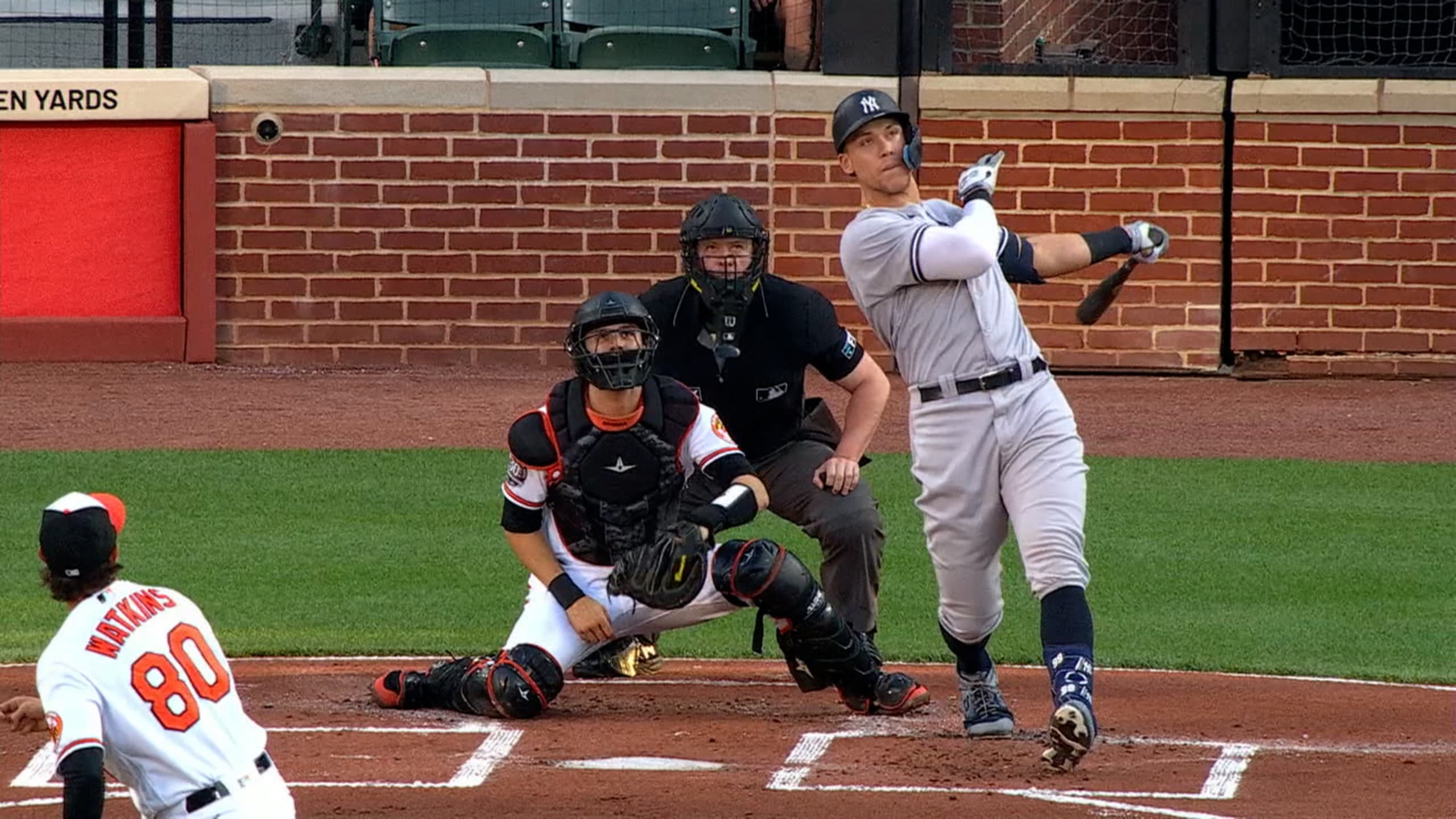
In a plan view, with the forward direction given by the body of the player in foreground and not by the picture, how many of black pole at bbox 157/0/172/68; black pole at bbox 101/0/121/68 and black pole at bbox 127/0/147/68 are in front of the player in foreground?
3

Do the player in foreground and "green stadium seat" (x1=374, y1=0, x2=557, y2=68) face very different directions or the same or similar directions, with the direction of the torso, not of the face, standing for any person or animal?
very different directions

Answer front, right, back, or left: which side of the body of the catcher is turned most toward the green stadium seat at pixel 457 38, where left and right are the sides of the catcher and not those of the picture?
back

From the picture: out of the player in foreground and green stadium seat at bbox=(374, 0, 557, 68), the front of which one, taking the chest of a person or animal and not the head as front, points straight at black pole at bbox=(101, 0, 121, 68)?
the player in foreground

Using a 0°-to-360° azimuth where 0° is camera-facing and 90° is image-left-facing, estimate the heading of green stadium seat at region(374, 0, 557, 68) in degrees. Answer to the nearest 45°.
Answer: approximately 0°

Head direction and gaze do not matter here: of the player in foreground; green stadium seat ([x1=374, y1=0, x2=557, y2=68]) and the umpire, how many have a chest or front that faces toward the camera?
2

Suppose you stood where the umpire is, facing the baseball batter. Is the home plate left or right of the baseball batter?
right

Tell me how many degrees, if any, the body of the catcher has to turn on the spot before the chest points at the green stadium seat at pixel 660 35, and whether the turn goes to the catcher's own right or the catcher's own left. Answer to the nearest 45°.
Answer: approximately 180°

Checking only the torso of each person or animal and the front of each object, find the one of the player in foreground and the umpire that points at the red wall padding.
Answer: the player in foreground

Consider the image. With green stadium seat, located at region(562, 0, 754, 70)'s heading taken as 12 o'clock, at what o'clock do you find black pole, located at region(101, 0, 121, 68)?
The black pole is roughly at 3 o'clock from the green stadium seat.

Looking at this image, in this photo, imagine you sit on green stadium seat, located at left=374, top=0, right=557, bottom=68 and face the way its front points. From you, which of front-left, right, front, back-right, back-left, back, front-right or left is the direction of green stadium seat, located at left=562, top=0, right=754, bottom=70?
left

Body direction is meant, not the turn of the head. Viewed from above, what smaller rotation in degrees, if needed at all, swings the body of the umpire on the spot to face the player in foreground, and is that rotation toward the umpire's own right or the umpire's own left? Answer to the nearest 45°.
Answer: approximately 45° to the umpire's own right

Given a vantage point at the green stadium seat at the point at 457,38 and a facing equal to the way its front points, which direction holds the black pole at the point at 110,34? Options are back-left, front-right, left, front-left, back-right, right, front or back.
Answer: right

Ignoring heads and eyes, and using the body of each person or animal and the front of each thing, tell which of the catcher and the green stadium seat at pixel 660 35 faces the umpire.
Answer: the green stadium seat
